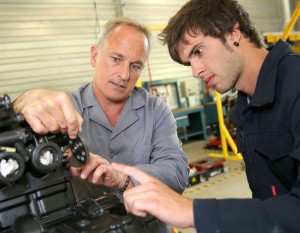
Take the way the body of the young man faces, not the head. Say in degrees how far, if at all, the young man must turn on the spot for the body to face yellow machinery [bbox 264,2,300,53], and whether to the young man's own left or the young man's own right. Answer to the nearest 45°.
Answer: approximately 135° to the young man's own right

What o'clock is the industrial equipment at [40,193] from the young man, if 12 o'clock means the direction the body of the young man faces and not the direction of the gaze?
The industrial equipment is roughly at 12 o'clock from the young man.

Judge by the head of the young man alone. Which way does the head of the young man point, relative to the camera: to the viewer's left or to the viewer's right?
to the viewer's left

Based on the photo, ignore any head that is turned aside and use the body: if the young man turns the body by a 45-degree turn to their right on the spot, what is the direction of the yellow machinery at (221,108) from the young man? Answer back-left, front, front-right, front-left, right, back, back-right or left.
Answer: right

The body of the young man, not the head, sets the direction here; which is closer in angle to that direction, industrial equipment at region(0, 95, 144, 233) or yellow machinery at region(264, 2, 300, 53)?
the industrial equipment
